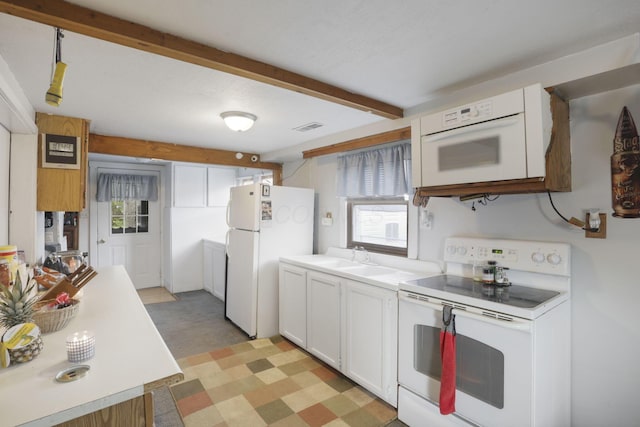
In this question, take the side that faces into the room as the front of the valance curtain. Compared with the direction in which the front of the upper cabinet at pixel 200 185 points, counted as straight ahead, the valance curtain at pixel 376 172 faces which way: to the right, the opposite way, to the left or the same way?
to the right

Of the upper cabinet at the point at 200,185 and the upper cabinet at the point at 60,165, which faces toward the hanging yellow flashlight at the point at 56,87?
the upper cabinet at the point at 200,185

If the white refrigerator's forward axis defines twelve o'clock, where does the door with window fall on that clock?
The door with window is roughly at 3 o'clock from the white refrigerator.

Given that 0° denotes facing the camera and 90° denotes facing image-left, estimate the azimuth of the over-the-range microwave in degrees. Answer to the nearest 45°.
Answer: approximately 45°

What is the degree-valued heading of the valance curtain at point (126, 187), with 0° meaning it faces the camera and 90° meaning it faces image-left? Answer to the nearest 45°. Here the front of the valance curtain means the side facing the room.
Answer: approximately 0°

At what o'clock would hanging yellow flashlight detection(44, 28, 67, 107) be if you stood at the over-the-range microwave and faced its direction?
The hanging yellow flashlight is roughly at 12 o'clock from the over-the-range microwave.
